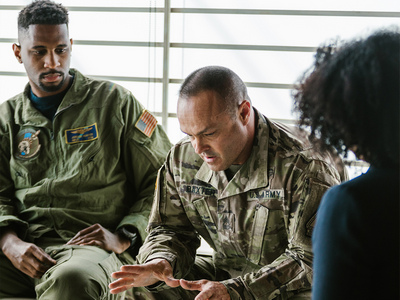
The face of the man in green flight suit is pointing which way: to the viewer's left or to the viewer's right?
to the viewer's right

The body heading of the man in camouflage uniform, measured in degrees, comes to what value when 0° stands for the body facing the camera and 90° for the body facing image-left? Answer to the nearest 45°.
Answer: approximately 45°

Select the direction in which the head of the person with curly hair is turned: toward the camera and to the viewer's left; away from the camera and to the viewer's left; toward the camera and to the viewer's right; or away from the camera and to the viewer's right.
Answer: away from the camera and to the viewer's left

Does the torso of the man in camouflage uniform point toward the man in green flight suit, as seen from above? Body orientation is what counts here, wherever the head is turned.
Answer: no

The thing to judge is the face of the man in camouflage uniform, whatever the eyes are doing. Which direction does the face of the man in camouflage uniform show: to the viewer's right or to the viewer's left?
to the viewer's left
